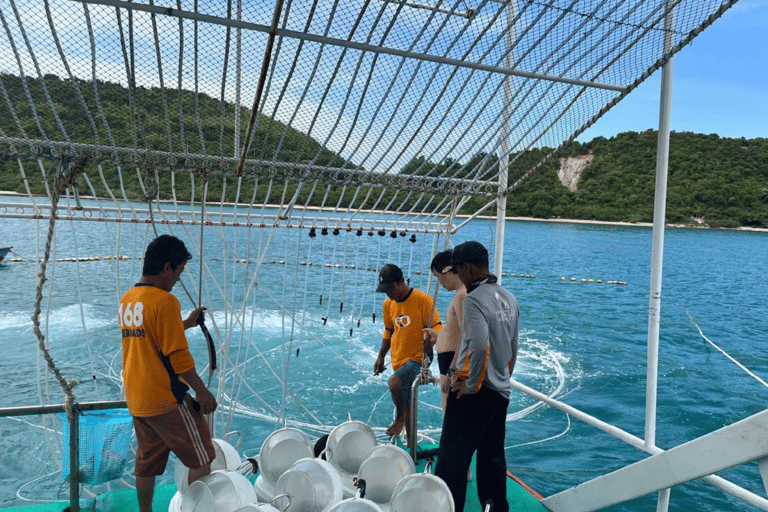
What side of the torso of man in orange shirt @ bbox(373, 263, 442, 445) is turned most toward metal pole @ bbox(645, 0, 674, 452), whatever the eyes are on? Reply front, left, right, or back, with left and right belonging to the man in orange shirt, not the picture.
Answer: left

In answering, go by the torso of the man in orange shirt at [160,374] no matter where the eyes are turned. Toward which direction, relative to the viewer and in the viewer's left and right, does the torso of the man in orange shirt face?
facing away from the viewer and to the right of the viewer

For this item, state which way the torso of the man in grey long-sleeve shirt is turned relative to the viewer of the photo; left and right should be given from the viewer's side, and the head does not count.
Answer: facing away from the viewer and to the left of the viewer

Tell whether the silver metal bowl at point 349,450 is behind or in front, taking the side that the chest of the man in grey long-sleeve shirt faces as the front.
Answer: in front

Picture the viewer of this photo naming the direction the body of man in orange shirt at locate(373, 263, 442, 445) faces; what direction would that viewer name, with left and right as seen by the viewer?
facing the viewer and to the left of the viewer

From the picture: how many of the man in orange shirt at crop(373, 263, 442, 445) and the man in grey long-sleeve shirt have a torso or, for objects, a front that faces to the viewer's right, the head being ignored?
0

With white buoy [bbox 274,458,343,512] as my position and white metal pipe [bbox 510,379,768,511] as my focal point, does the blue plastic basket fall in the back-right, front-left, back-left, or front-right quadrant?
back-left

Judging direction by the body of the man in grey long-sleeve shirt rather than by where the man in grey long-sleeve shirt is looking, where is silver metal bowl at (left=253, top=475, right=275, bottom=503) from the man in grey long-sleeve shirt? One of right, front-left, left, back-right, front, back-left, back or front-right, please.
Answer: front-left

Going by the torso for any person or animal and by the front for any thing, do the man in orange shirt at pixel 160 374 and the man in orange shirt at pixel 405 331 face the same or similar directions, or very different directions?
very different directions

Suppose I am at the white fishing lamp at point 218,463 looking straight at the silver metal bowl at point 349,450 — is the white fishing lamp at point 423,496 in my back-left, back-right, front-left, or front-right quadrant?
front-right

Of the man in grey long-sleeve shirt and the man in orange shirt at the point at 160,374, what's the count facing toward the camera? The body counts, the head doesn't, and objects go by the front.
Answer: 0

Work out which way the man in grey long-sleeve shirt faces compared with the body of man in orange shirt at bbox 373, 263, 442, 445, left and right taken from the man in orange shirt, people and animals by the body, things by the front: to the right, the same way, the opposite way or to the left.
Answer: to the right

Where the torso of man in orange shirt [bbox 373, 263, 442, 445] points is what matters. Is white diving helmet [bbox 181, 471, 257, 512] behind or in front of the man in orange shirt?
in front

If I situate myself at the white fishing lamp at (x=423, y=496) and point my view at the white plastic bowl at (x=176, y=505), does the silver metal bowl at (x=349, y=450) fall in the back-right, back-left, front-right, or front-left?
front-right
